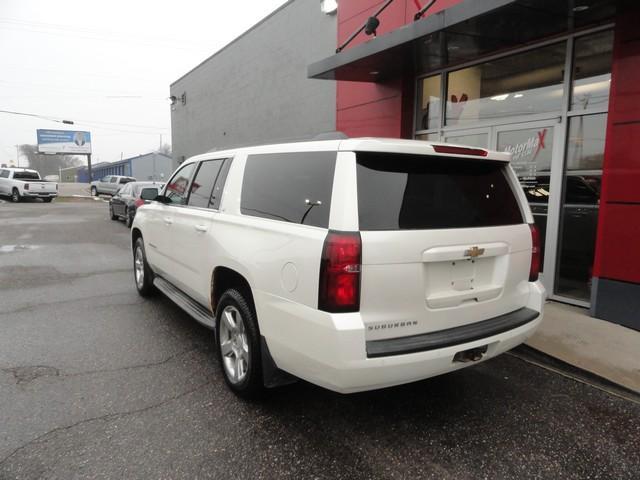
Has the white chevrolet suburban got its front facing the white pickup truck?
yes

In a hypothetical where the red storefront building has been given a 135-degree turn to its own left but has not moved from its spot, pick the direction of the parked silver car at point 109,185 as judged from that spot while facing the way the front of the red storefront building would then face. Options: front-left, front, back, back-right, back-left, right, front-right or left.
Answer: back-left

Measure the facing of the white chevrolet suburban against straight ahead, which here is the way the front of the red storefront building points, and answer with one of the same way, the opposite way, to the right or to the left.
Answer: to the right

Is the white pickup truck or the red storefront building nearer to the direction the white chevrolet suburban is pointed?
the white pickup truck

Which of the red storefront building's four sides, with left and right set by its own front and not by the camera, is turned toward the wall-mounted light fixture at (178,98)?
right

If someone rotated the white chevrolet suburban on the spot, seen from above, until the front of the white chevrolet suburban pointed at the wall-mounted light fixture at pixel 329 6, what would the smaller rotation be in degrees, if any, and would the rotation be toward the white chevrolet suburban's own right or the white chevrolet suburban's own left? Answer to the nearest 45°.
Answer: approximately 45° to the white chevrolet suburban's own right

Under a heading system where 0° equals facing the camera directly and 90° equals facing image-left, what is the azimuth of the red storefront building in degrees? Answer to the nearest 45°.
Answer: approximately 45°

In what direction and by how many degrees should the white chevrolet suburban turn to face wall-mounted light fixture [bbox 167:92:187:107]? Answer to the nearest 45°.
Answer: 0° — it already faces it

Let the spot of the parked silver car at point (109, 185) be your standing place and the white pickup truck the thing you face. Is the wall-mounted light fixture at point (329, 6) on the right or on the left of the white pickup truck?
left

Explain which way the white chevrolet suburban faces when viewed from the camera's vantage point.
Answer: facing away from the viewer and to the left of the viewer
